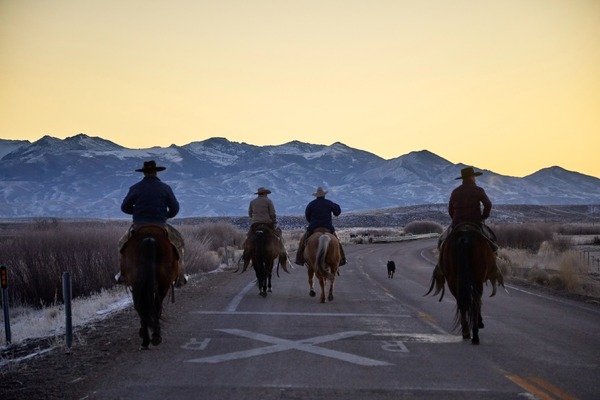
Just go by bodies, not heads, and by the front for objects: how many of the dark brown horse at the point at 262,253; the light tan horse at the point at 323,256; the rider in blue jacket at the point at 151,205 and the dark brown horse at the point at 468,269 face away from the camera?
4

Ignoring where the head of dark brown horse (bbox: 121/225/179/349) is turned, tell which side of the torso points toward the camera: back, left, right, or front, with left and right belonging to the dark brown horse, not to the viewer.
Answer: back

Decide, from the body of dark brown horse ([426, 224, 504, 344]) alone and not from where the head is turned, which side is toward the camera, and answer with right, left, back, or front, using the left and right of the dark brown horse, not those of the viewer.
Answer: back

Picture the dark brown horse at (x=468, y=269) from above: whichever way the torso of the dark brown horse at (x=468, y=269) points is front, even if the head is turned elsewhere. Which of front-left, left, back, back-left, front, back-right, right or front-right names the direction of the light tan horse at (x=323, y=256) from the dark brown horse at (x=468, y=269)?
front-left

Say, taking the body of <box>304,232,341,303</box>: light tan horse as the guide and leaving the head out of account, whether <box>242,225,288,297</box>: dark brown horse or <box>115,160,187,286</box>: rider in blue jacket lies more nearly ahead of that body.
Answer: the dark brown horse

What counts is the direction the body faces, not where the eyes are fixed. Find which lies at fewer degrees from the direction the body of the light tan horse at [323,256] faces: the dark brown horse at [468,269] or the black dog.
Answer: the black dog

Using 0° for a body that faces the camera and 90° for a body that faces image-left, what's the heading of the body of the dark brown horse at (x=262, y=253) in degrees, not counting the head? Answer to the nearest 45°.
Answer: approximately 180°

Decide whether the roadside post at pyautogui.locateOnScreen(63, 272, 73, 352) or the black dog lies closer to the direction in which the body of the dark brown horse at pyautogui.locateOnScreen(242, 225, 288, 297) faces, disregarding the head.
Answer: the black dog

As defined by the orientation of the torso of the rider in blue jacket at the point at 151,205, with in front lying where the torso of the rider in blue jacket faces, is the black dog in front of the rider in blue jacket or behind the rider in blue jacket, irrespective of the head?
in front

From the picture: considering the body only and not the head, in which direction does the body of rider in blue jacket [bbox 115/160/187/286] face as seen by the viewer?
away from the camera

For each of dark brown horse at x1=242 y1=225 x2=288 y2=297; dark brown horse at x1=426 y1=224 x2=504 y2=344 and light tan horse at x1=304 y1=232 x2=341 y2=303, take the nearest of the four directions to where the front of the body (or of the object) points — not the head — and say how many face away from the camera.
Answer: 3

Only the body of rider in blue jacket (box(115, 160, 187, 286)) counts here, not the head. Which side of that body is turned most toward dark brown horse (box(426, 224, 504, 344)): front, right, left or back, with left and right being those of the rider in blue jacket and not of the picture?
right

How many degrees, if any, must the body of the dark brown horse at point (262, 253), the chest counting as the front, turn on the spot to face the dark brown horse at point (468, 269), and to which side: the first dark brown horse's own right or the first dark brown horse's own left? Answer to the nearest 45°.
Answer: approximately 135° to the first dark brown horse's own right

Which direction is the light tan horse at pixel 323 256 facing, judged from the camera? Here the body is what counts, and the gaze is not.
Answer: away from the camera
